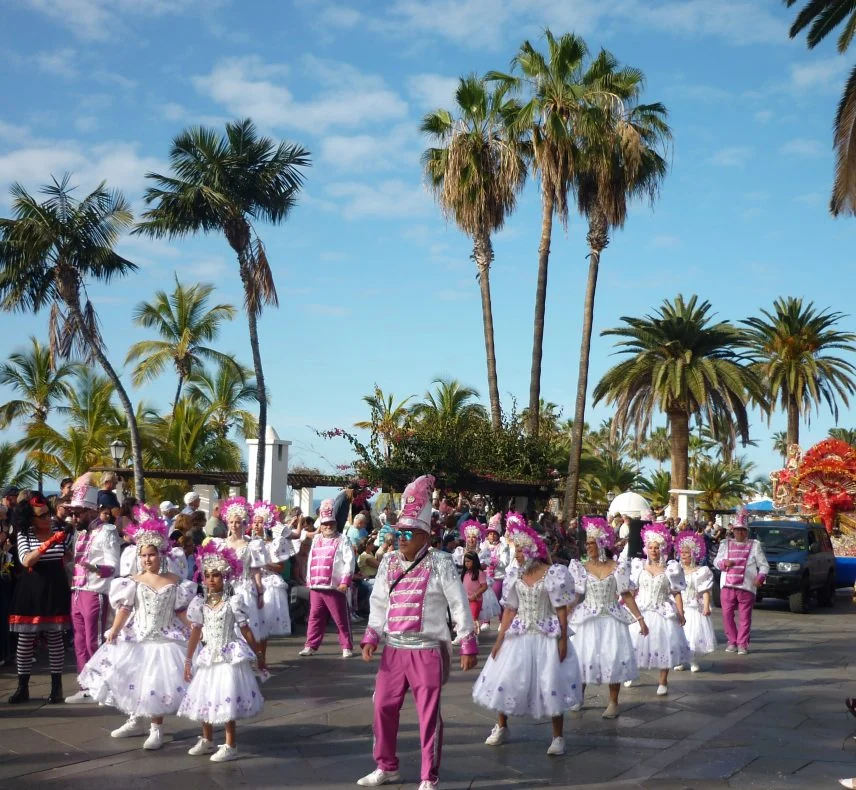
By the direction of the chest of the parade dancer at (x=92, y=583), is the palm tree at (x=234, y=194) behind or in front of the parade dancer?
behind

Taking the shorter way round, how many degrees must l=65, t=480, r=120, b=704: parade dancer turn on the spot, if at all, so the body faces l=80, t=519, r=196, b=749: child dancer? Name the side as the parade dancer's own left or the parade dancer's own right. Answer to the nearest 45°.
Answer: approximately 45° to the parade dancer's own left

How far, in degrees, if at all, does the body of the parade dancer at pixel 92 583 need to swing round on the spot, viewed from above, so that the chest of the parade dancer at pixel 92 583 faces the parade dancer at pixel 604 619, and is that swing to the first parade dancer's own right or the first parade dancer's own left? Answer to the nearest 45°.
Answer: approximately 135° to the first parade dancer's own left

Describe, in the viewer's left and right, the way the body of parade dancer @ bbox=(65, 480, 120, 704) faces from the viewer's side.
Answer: facing the viewer and to the left of the viewer

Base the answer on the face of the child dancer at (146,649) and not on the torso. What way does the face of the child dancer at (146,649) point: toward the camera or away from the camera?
toward the camera

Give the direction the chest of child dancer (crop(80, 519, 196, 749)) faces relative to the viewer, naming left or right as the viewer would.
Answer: facing the viewer

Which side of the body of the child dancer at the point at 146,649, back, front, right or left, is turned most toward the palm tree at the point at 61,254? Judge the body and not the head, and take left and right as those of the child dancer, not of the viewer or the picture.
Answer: back

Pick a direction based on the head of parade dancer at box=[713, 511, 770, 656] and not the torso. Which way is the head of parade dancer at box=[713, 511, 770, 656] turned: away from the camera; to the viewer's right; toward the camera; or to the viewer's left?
toward the camera

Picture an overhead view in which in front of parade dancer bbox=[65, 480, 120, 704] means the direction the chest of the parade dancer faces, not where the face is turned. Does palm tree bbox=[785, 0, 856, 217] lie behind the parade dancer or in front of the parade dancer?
behind

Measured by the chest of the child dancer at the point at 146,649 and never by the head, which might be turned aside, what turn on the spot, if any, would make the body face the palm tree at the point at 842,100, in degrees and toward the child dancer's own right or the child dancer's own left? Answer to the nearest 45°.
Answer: approximately 135° to the child dancer's own left

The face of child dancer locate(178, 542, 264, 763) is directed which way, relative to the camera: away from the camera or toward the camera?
toward the camera

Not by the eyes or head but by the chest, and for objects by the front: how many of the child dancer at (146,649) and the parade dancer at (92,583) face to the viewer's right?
0

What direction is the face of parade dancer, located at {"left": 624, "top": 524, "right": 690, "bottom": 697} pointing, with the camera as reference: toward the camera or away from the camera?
toward the camera
